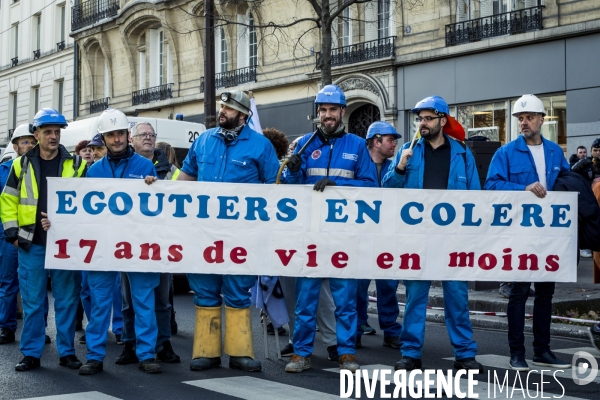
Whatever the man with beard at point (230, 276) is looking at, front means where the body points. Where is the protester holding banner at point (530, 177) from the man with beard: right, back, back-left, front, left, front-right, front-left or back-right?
left

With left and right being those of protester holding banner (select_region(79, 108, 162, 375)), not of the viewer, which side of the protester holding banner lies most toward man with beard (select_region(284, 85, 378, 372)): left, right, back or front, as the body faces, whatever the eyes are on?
left

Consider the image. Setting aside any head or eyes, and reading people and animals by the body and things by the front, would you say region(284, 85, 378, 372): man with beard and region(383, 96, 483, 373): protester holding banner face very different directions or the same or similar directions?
same or similar directions

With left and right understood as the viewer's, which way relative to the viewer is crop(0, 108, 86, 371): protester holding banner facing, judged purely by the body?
facing the viewer

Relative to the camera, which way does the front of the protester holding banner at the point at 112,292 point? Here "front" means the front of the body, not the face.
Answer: toward the camera

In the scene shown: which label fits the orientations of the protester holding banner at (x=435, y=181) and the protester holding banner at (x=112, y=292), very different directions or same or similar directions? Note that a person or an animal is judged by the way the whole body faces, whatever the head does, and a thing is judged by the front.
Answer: same or similar directions

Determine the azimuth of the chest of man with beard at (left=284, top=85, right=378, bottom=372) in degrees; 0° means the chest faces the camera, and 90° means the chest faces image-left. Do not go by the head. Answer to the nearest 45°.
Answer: approximately 0°

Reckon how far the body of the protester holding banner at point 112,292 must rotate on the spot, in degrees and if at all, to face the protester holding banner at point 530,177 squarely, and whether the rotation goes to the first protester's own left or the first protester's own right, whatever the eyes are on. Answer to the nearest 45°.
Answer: approximately 90° to the first protester's own left

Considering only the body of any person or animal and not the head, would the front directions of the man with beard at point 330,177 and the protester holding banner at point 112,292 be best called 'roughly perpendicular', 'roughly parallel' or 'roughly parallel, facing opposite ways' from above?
roughly parallel

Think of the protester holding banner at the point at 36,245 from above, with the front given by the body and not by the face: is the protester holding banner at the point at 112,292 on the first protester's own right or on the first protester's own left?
on the first protester's own left

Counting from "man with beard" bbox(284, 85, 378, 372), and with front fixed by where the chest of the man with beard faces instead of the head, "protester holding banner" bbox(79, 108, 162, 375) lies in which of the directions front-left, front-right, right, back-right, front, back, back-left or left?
right

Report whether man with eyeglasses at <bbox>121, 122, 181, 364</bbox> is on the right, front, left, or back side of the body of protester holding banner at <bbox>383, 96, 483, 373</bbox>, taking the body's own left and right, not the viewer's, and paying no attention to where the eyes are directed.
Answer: right

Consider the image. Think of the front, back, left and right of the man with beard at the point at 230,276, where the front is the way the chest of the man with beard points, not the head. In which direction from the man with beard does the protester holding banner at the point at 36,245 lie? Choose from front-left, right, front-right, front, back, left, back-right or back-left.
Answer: right
